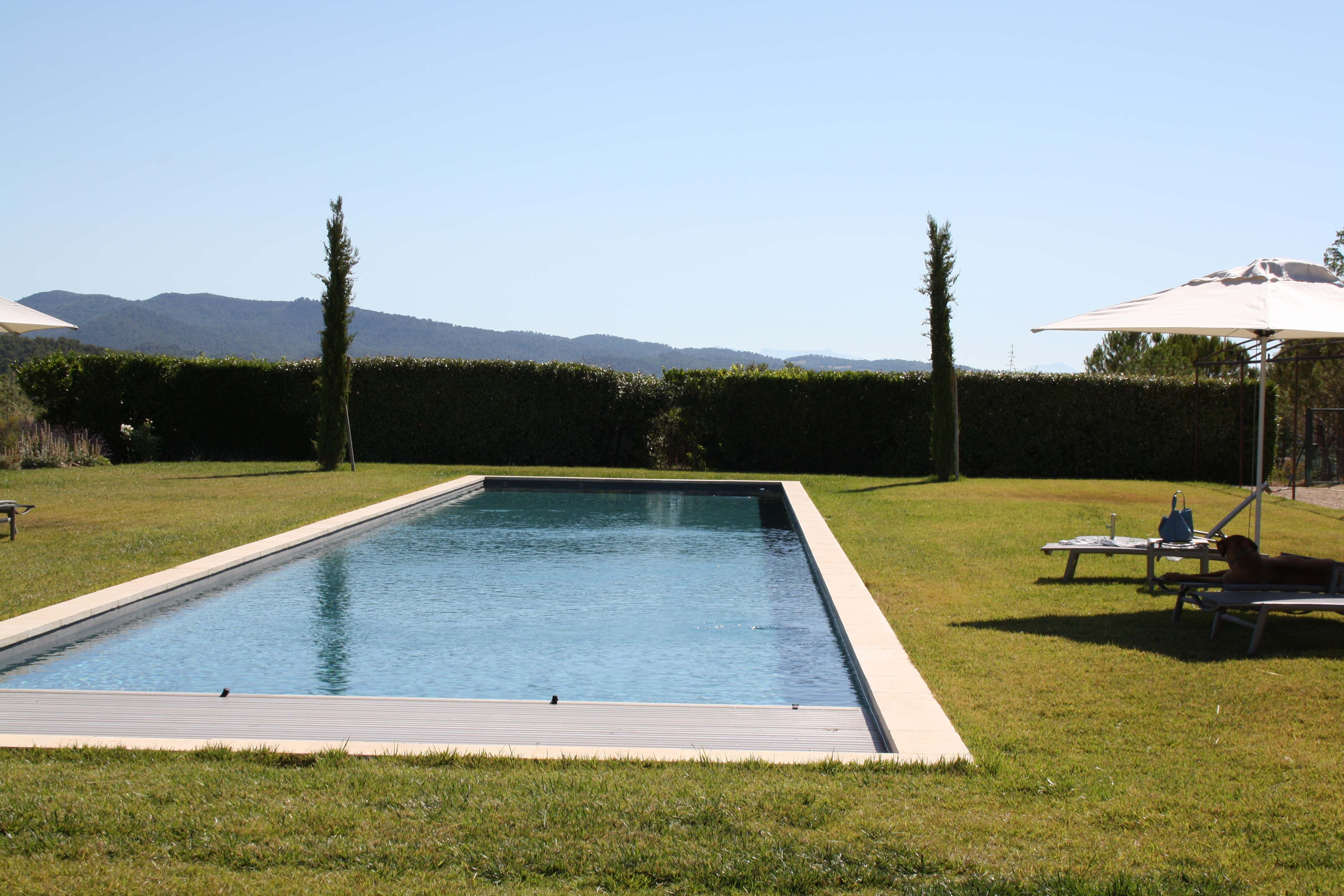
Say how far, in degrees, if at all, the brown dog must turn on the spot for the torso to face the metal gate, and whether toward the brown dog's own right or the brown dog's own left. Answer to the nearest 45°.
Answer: approximately 90° to the brown dog's own right

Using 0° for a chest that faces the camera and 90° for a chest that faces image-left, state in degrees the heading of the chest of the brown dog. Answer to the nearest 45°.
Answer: approximately 90°

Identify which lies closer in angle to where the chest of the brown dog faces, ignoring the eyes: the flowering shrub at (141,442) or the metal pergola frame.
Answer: the flowering shrub

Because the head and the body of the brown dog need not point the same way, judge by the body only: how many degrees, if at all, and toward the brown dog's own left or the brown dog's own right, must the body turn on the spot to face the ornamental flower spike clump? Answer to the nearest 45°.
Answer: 0° — it already faces it

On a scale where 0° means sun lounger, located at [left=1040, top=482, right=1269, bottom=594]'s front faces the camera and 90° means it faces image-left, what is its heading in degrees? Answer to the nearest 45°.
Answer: approximately 90°

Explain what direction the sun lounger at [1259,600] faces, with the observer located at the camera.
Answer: facing to the left of the viewer
